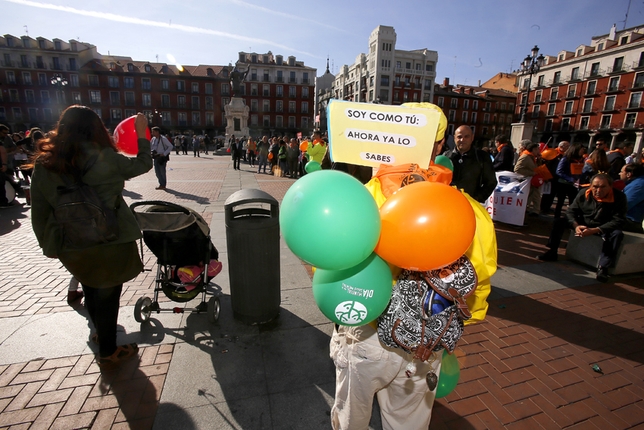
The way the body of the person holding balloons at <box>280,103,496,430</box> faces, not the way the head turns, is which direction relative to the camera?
away from the camera

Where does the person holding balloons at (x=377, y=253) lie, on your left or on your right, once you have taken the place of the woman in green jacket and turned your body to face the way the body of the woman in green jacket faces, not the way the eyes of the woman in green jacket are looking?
on your right

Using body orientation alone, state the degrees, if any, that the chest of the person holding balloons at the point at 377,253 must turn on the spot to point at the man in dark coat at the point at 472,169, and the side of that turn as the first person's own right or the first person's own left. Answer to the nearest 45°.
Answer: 0° — they already face them

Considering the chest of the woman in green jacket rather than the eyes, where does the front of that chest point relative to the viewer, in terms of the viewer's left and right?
facing away from the viewer and to the right of the viewer

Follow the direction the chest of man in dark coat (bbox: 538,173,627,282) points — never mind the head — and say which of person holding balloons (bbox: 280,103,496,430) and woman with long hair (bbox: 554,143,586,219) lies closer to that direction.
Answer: the person holding balloons

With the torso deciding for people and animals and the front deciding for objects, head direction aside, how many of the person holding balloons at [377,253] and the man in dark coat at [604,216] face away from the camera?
1

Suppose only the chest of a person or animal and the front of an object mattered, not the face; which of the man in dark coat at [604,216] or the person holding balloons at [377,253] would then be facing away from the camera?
the person holding balloons

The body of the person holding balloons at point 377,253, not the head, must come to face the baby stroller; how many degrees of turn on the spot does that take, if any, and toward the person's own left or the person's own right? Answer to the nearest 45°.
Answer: approximately 45° to the person's own left

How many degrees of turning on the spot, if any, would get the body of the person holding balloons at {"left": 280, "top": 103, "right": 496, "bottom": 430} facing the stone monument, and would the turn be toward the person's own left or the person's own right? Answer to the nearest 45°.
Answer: approximately 45° to the person's own left

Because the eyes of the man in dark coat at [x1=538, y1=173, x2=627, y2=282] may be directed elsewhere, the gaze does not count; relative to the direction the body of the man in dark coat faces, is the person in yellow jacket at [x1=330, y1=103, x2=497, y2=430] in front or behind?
in front

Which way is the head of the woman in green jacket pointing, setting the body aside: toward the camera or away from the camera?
away from the camera
